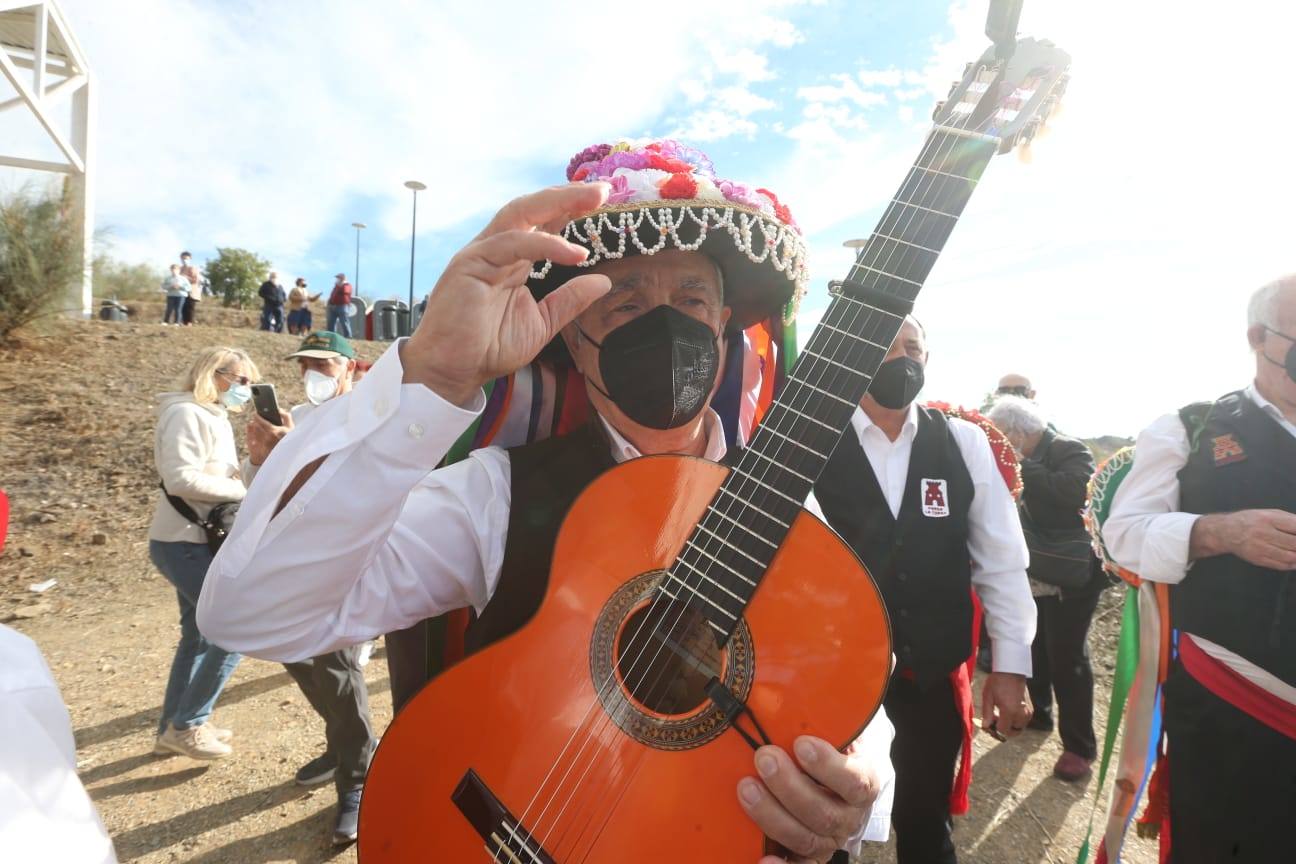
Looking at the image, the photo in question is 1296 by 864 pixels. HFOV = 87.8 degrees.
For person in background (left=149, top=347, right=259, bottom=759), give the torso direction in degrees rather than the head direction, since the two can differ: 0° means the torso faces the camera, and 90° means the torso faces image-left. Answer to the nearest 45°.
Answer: approximately 270°

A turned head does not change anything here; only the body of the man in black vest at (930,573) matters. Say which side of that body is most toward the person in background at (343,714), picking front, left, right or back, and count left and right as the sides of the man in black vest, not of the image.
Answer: right

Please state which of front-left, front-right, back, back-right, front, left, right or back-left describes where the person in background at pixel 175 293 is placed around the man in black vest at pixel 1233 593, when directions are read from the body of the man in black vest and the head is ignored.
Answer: back-right

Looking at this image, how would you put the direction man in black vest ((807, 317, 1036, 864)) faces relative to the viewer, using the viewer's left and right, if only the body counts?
facing the viewer

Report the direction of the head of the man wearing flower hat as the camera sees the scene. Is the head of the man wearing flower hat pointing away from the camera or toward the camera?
toward the camera

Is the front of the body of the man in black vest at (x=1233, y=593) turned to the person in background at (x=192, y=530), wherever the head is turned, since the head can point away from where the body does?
no

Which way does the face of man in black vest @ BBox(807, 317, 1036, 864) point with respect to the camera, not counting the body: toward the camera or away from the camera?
toward the camera
